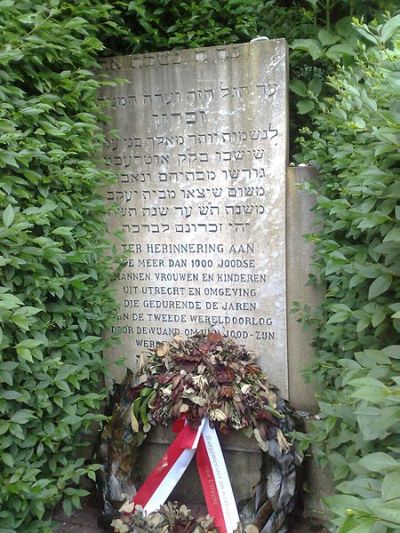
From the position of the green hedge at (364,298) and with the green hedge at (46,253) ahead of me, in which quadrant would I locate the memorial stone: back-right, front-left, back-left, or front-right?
front-right

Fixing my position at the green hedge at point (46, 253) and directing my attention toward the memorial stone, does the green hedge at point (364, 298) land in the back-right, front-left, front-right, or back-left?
front-right

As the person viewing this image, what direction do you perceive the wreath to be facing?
facing the viewer
